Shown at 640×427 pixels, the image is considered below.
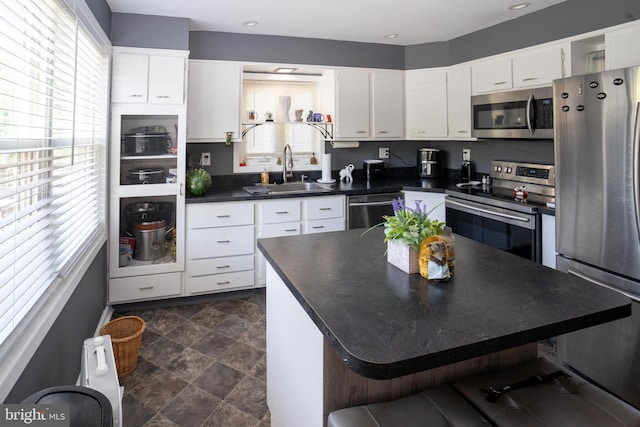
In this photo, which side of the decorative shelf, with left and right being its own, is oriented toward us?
front

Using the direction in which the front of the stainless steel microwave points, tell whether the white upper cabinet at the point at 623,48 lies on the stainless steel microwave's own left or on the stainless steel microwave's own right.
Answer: on the stainless steel microwave's own left

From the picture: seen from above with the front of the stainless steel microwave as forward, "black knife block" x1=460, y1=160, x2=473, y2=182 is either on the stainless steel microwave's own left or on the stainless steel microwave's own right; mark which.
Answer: on the stainless steel microwave's own right

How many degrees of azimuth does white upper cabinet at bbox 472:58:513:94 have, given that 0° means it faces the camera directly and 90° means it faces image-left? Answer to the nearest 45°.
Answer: approximately 45°

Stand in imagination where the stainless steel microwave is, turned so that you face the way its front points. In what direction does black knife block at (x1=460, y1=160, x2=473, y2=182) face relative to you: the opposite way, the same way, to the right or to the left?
the same way

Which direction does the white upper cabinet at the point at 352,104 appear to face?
toward the camera

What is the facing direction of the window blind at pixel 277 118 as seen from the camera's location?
facing the viewer

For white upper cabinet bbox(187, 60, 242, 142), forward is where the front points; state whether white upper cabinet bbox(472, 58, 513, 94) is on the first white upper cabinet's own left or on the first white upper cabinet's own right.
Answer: on the first white upper cabinet's own left

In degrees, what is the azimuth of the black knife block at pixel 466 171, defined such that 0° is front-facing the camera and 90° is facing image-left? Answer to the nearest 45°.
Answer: approximately 45°

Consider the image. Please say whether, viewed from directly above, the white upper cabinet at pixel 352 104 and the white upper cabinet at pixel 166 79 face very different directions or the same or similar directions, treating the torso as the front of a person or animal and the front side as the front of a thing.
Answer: same or similar directions

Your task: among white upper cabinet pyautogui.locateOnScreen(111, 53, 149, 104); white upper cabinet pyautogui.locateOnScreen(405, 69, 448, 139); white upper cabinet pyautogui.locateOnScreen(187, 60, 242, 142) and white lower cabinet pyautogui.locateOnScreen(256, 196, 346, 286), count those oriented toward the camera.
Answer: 4

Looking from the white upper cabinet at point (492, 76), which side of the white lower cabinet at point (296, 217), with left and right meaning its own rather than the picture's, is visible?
left

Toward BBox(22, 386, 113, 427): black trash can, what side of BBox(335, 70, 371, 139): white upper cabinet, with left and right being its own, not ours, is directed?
front

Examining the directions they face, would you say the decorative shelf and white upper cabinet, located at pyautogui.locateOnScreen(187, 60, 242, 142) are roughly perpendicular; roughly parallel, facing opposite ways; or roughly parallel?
roughly parallel

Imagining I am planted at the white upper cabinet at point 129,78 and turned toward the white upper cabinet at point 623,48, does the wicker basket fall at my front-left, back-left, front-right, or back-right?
front-right
